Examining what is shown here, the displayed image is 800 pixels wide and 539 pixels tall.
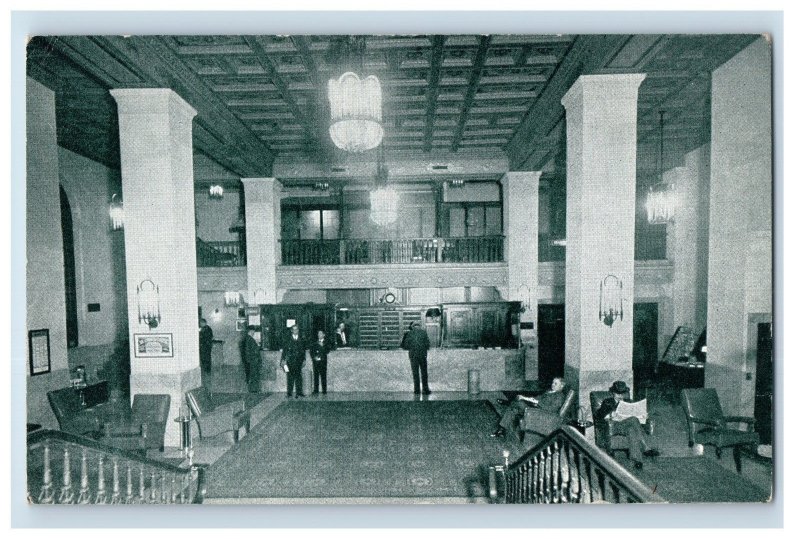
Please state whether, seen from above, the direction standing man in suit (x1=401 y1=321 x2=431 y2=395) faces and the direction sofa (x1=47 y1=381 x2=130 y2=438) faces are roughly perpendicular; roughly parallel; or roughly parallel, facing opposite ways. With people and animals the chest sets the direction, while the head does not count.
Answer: roughly perpendicular

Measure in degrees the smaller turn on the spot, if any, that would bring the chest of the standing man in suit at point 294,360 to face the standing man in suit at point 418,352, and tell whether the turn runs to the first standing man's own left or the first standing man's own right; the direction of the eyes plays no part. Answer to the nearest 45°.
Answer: approximately 90° to the first standing man's own left

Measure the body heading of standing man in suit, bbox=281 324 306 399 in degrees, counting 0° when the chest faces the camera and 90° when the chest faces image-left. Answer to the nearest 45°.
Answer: approximately 0°

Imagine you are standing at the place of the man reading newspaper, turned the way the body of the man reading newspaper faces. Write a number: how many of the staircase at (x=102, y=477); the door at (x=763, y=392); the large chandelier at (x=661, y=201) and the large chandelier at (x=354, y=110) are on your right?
2

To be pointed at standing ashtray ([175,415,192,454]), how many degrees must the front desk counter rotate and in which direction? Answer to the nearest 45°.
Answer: approximately 45° to its right

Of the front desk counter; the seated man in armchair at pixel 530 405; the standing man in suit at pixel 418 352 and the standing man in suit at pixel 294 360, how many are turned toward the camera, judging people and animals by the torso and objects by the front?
2

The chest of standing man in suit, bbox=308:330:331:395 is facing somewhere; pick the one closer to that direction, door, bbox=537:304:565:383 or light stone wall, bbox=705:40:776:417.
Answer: the light stone wall

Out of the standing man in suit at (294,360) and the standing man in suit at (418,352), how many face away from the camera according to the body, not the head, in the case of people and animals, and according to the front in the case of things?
1

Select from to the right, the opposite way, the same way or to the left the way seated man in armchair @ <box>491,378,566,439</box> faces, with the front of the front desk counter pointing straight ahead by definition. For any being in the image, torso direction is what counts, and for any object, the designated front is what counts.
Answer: to the right
